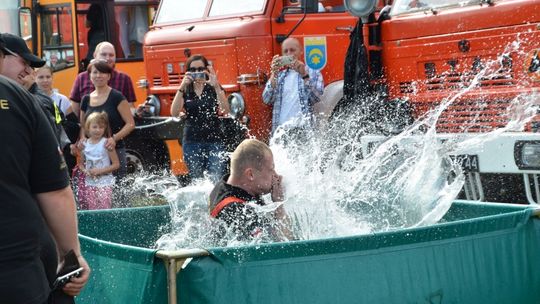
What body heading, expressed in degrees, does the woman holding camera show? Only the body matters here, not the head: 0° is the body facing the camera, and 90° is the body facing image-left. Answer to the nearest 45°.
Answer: approximately 0°

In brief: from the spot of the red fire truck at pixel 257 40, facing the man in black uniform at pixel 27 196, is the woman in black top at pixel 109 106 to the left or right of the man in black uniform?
right

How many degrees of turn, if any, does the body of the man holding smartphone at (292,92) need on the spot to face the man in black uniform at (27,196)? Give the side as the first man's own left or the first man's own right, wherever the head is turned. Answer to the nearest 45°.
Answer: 0° — they already face them

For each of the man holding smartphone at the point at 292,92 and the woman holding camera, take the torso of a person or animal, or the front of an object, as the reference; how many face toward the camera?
2

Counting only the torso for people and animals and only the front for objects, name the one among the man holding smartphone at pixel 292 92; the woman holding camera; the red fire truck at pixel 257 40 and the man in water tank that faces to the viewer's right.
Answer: the man in water tank

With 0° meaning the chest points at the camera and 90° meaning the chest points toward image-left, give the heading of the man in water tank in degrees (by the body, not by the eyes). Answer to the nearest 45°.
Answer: approximately 270°

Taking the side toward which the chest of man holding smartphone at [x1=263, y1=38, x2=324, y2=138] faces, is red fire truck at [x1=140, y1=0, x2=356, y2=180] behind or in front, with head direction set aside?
behind
